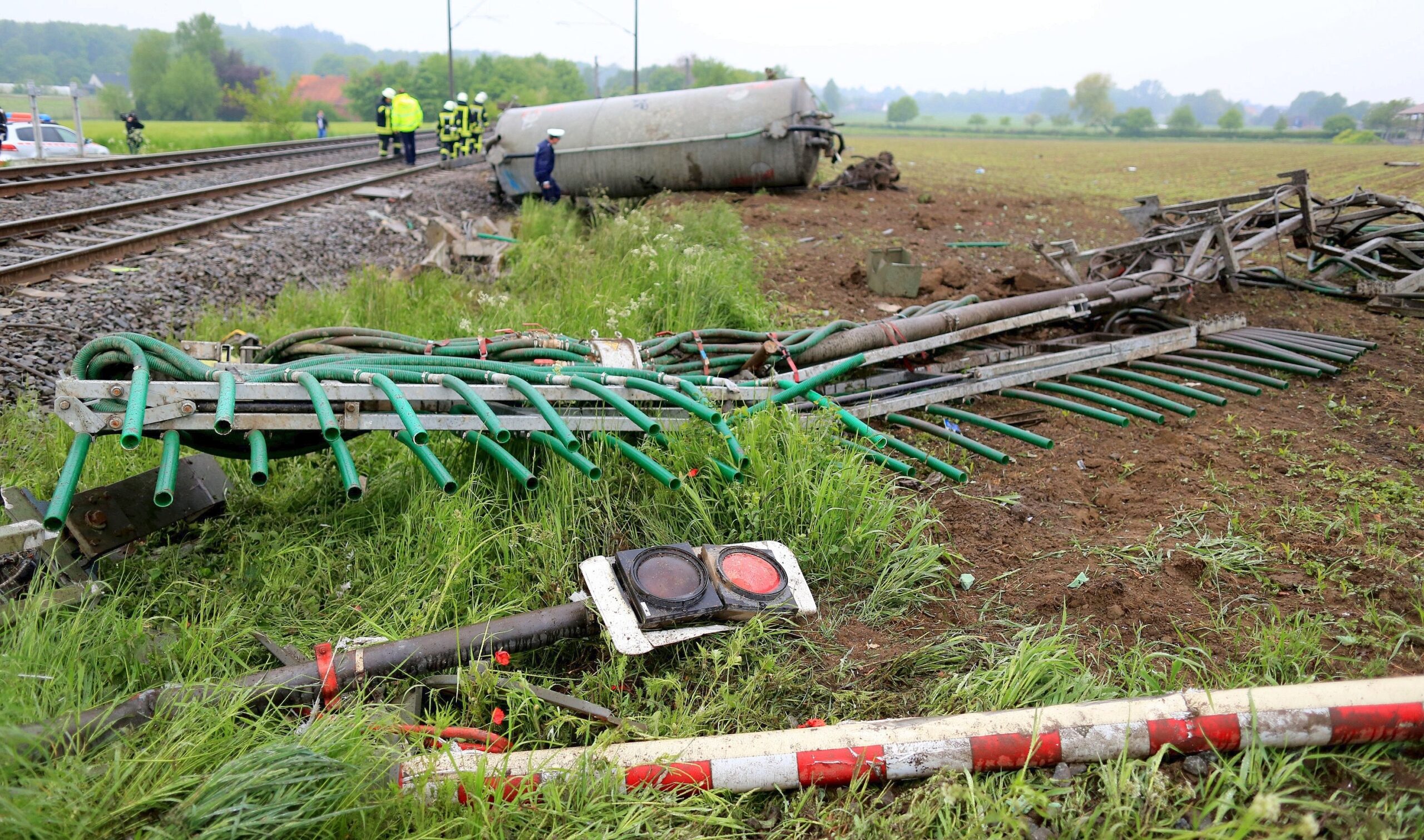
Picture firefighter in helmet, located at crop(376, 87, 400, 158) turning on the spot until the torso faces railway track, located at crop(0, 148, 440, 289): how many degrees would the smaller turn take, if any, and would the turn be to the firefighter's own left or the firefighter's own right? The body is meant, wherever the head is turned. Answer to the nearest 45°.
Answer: approximately 90° to the firefighter's own right
